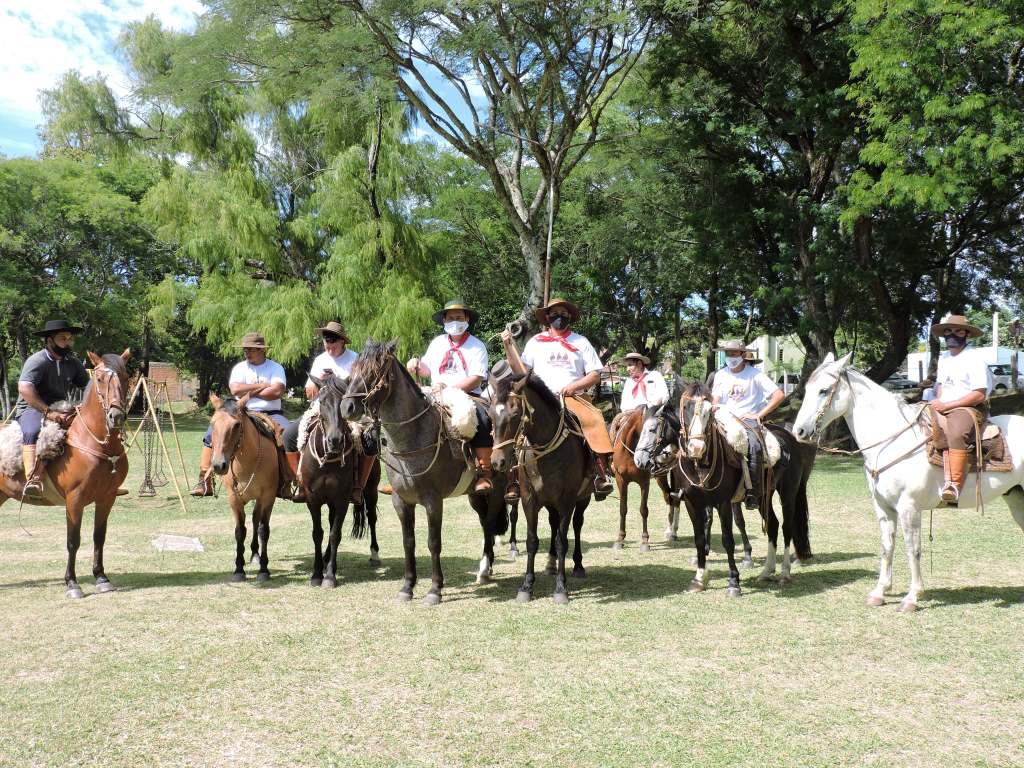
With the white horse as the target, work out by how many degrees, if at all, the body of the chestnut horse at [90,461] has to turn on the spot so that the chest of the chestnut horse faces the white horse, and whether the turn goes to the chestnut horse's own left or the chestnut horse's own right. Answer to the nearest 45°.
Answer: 0° — it already faces it

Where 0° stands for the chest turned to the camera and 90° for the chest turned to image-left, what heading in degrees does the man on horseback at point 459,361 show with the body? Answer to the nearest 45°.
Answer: approximately 45°

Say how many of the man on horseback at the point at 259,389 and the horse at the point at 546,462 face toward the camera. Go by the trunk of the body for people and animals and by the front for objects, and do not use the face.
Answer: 2

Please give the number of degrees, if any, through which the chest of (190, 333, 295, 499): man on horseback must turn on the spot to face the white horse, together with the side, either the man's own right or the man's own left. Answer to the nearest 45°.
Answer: approximately 45° to the man's own left

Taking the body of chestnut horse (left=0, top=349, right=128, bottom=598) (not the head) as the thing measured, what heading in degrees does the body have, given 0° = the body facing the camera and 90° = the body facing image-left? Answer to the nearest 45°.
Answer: approximately 315°
